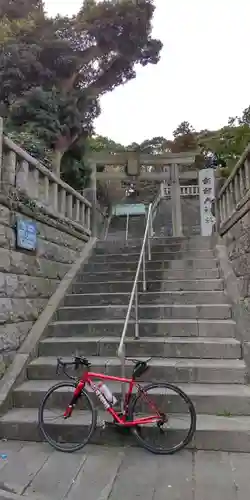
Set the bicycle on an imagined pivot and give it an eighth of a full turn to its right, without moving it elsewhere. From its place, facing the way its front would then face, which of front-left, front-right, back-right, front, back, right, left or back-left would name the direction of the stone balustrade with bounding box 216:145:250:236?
right

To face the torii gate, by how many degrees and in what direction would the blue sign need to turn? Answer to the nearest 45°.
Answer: approximately 90° to its left

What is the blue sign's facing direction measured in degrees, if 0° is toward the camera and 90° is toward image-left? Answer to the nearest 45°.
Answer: approximately 315°

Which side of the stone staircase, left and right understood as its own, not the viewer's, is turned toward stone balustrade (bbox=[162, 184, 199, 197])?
back

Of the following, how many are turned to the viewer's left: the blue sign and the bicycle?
1

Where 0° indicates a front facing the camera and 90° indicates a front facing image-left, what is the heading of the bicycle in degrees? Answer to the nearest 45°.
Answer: approximately 90°

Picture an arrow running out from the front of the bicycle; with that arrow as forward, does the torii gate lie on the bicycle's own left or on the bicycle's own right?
on the bicycle's own right
